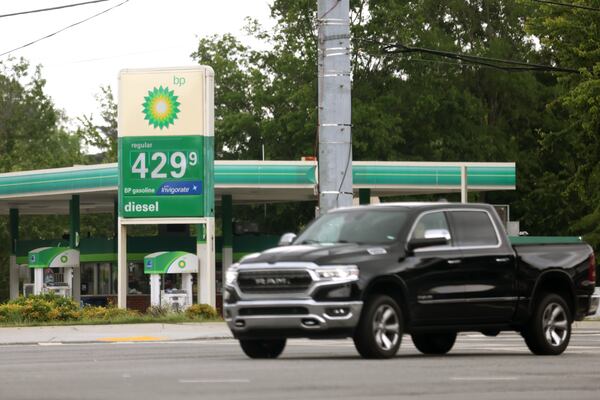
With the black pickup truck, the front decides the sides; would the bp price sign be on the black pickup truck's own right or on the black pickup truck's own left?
on the black pickup truck's own right

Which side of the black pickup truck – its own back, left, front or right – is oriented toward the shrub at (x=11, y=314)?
right

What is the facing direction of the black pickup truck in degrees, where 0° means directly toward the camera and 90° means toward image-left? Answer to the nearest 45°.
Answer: approximately 45°

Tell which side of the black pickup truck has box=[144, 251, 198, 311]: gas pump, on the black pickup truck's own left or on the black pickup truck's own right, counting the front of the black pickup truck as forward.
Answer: on the black pickup truck's own right

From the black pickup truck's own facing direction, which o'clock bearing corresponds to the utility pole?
The utility pole is roughly at 4 o'clock from the black pickup truck.

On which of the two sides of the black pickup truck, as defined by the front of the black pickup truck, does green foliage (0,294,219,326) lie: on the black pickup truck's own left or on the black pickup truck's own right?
on the black pickup truck's own right

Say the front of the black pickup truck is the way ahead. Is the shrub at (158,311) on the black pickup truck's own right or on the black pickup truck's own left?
on the black pickup truck's own right
